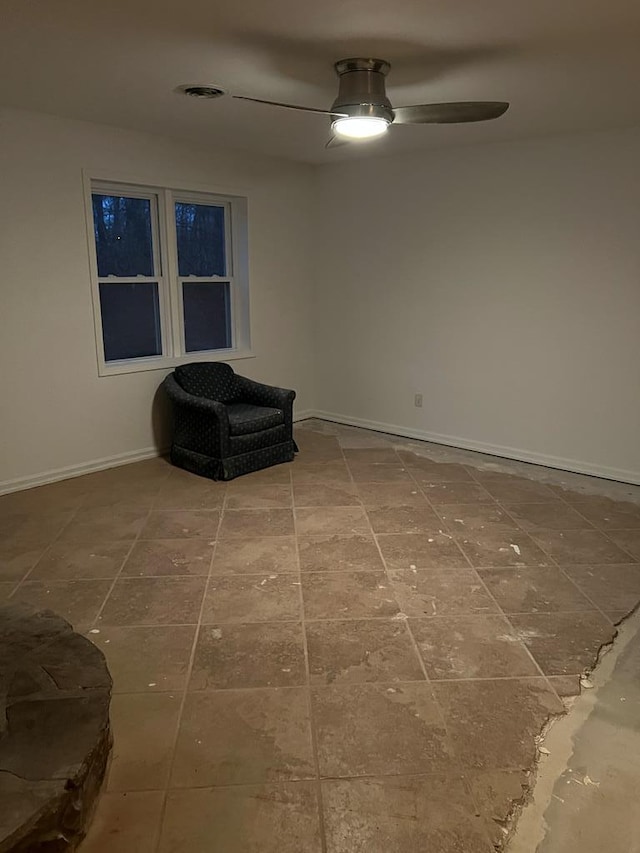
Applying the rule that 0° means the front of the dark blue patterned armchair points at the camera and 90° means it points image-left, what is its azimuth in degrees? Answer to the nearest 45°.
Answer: approximately 315°

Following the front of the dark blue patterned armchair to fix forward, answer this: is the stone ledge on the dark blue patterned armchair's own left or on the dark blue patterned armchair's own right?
on the dark blue patterned armchair's own right
